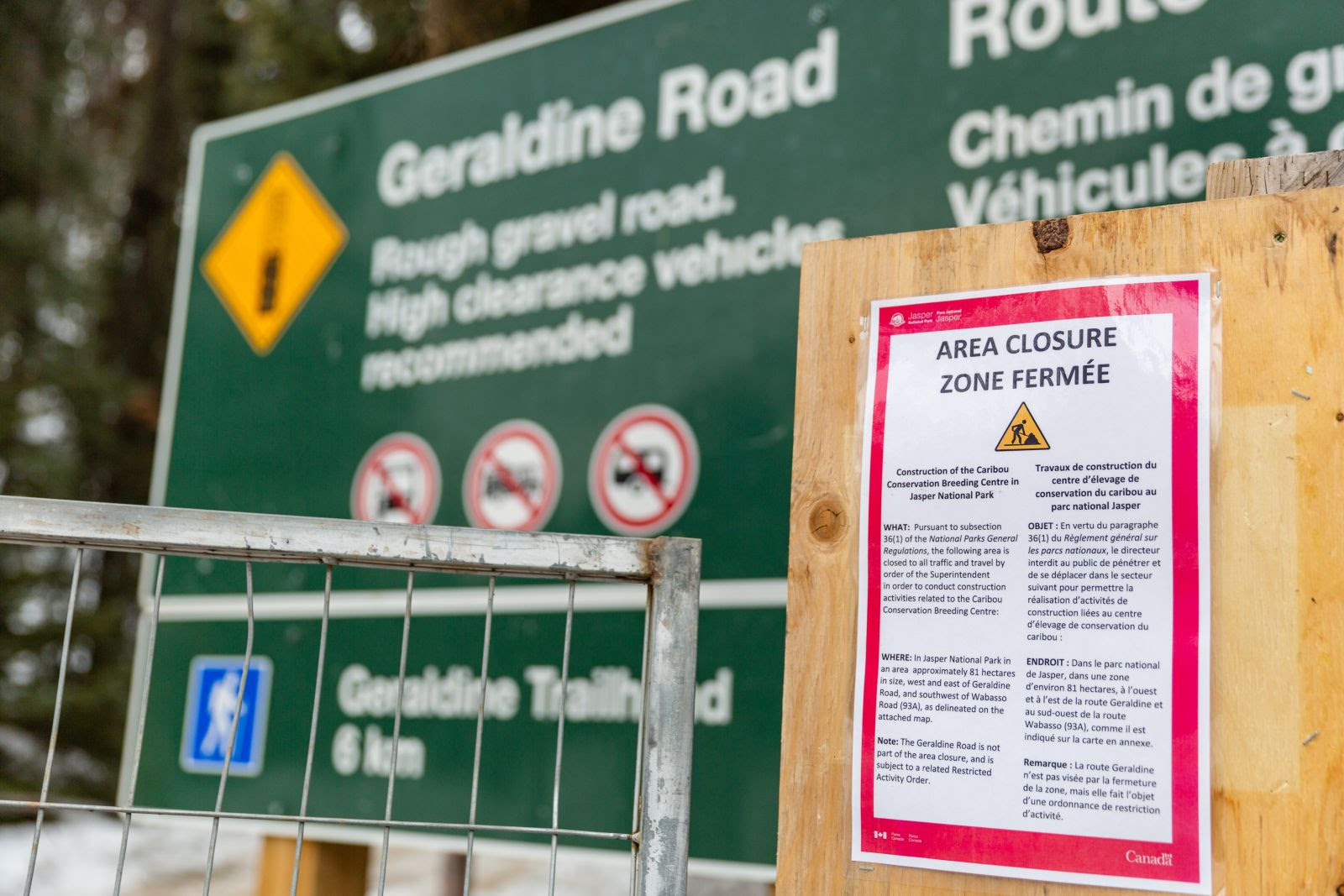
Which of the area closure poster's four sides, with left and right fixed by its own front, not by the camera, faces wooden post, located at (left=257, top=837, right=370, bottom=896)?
right

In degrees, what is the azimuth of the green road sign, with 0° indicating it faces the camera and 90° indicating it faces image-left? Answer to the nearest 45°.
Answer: approximately 45°

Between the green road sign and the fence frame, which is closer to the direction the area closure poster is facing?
the fence frame

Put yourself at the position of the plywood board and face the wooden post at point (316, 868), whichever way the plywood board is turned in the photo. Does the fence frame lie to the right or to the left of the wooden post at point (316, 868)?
left

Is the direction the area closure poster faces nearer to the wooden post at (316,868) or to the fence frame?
the fence frame

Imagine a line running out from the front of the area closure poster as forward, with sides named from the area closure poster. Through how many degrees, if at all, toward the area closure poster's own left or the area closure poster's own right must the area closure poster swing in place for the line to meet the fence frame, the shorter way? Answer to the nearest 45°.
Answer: approximately 45° to the area closure poster's own right

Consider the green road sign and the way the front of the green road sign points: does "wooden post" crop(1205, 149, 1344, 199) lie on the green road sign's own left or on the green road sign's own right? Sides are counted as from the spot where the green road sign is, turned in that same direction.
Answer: on the green road sign's own left

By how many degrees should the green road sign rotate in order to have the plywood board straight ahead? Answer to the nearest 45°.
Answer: approximately 90° to its left

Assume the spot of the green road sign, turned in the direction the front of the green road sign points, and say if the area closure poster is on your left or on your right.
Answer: on your left
